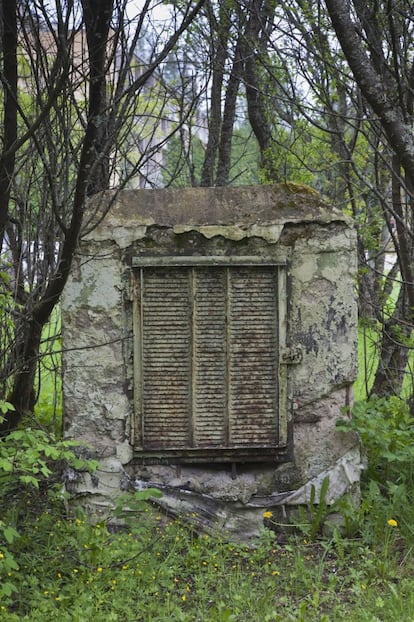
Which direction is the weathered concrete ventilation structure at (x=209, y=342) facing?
toward the camera

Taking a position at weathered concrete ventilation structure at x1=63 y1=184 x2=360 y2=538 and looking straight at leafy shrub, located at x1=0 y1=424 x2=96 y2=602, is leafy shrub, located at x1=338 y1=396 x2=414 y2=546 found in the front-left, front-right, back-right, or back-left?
back-left

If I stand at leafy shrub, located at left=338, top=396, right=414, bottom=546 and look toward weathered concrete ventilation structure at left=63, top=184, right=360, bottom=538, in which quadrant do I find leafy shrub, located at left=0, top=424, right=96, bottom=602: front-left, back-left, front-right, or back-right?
front-left

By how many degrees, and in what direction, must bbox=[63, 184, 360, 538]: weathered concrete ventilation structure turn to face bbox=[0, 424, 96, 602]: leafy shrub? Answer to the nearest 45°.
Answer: approximately 45° to its right

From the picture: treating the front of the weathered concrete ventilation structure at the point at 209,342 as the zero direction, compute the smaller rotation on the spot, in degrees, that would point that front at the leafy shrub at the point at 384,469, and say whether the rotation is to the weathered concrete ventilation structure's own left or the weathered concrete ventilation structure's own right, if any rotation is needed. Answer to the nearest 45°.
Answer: approximately 90° to the weathered concrete ventilation structure's own left
